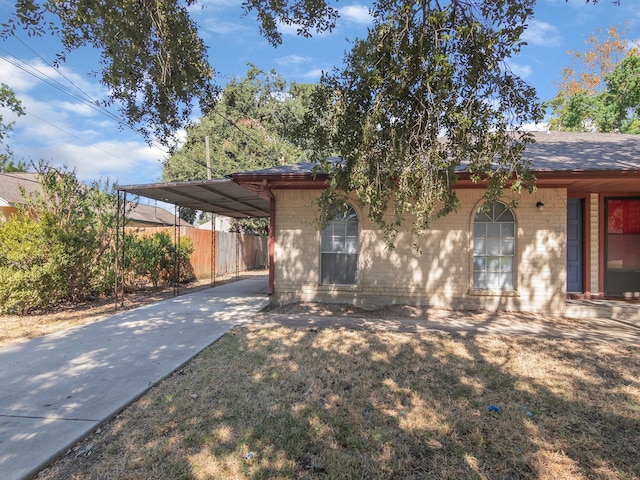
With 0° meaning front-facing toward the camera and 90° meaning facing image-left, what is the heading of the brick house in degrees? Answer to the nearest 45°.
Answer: approximately 0°

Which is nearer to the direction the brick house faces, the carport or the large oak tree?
the large oak tree

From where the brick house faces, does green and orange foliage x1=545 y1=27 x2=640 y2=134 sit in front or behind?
behind

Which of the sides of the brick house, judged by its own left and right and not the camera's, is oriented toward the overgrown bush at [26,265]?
right

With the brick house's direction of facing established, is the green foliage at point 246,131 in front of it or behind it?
behind

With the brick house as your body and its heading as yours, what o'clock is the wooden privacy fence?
The wooden privacy fence is roughly at 4 o'clock from the brick house.

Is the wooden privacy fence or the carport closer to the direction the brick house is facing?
the carport
